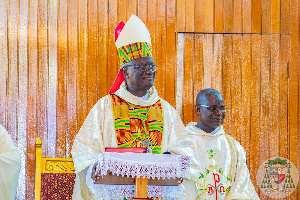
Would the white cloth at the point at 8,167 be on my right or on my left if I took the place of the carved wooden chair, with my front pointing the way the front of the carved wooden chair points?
on my right

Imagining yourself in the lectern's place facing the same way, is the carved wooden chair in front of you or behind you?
behind

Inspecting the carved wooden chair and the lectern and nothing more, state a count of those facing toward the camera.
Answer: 2

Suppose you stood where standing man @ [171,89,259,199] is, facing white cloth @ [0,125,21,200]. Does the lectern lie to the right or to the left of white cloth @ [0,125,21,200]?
left

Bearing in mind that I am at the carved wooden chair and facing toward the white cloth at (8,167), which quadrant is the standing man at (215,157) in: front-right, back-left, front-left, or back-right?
back-left

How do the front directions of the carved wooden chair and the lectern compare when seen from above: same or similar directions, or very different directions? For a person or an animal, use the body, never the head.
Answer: same or similar directions

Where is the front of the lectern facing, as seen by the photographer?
facing the viewer

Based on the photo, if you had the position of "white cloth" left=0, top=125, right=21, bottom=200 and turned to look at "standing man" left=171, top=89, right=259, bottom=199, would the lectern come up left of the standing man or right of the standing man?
right

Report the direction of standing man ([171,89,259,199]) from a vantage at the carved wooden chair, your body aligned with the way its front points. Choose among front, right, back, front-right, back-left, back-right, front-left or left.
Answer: left

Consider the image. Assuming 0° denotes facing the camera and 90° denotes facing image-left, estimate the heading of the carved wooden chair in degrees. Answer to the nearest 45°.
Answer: approximately 0°

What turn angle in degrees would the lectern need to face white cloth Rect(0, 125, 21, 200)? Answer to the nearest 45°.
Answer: approximately 135° to its right
